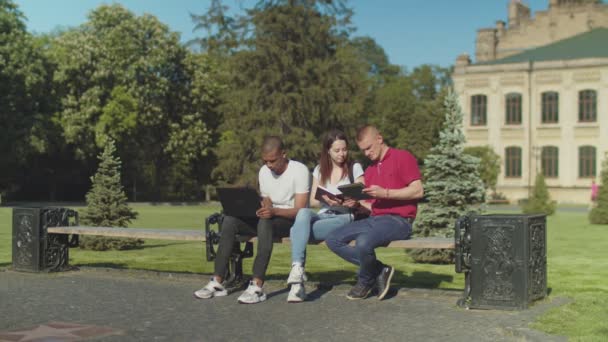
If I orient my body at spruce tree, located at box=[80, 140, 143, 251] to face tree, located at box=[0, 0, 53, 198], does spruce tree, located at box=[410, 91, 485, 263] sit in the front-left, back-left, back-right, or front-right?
back-right

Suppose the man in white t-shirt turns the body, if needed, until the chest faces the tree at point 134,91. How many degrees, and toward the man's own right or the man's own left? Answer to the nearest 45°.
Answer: approximately 135° to the man's own right

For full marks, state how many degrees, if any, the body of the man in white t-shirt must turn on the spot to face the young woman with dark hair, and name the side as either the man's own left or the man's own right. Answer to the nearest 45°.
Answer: approximately 135° to the man's own left

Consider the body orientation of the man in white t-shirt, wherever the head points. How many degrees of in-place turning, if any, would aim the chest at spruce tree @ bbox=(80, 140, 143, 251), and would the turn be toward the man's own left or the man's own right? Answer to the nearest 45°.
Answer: approximately 90° to the man's own right

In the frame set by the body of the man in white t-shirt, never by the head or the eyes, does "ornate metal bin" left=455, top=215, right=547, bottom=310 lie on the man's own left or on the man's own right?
on the man's own left

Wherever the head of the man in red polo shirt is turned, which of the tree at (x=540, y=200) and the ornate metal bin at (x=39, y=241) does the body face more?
the ornate metal bin

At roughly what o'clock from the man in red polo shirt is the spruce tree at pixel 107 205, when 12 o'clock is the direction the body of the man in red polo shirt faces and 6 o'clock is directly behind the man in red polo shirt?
The spruce tree is roughly at 3 o'clock from the man in red polo shirt.

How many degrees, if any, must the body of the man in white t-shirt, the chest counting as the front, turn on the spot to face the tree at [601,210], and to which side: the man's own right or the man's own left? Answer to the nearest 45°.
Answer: approximately 180°

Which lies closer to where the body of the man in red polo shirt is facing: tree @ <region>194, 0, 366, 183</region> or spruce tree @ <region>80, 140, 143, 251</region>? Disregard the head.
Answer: the spruce tree

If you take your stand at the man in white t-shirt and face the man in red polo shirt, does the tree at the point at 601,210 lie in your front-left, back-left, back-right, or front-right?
front-left

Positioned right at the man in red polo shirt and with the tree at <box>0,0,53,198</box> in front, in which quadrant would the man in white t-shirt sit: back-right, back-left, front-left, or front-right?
front-left

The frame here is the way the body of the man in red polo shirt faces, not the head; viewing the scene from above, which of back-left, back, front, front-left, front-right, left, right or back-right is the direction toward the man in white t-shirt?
front-right

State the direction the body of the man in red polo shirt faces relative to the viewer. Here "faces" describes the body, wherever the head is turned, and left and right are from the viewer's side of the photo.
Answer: facing the viewer and to the left of the viewer

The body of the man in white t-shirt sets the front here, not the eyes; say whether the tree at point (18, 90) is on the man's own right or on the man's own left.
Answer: on the man's own right

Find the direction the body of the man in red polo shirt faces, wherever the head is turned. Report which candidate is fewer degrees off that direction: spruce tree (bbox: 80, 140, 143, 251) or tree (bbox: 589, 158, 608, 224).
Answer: the spruce tree

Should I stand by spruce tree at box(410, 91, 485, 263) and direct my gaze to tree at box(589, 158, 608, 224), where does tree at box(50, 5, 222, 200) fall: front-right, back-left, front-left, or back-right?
front-left

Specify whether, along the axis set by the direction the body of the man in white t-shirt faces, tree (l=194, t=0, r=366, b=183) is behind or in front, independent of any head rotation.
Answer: behind

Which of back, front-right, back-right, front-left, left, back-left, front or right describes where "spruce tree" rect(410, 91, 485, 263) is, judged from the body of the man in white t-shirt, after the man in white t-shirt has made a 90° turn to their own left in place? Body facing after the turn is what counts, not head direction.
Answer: left

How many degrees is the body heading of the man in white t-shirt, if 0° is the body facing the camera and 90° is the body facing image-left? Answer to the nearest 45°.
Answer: approximately 45°

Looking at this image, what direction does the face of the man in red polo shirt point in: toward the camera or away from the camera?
toward the camera
